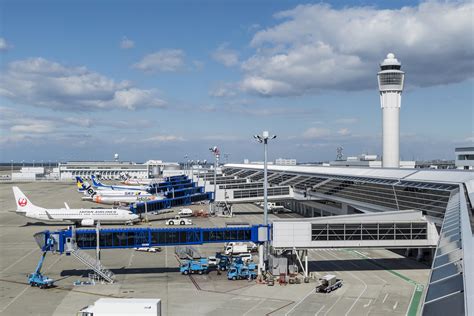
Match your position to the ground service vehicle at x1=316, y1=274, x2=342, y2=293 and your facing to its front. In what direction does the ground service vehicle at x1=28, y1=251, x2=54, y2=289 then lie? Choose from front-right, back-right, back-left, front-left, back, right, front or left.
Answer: front-right

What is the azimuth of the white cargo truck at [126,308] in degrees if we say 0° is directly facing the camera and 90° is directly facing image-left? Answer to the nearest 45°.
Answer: approximately 90°

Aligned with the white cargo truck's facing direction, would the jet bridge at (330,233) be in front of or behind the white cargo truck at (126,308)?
behind

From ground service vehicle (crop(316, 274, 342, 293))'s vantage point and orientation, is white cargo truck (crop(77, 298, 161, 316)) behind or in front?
in front

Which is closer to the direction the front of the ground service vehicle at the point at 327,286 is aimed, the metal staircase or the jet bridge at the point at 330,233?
the metal staircase

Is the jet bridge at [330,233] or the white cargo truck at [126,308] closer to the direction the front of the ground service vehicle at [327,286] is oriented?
the white cargo truck

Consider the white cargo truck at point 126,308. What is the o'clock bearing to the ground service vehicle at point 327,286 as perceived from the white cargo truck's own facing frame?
The ground service vehicle is roughly at 5 o'clock from the white cargo truck.

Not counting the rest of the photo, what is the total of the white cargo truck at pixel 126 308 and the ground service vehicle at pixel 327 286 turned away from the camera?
0

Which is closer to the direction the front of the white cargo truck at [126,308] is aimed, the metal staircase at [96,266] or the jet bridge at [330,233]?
the metal staircase

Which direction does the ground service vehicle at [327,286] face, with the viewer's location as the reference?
facing the viewer and to the left of the viewer

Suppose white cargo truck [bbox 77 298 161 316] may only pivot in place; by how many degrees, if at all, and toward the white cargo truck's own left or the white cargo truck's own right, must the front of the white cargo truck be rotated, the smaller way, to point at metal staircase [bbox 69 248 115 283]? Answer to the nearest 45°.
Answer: approximately 90° to the white cargo truck's own right

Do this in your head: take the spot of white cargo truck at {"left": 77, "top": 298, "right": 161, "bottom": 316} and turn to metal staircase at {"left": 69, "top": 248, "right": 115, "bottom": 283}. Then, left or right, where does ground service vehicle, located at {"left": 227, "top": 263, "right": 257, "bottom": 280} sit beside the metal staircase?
right
